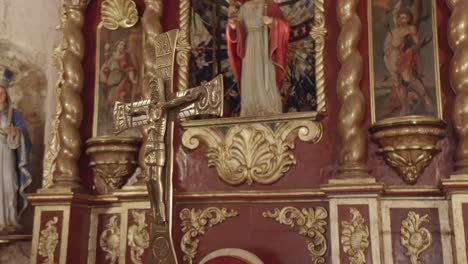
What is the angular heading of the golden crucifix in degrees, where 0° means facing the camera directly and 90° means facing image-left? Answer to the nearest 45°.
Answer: approximately 45°

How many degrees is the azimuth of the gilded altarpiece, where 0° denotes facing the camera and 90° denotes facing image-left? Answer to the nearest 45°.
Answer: approximately 0°

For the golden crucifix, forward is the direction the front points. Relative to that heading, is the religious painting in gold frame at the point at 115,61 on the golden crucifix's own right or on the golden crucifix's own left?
on the golden crucifix's own right
